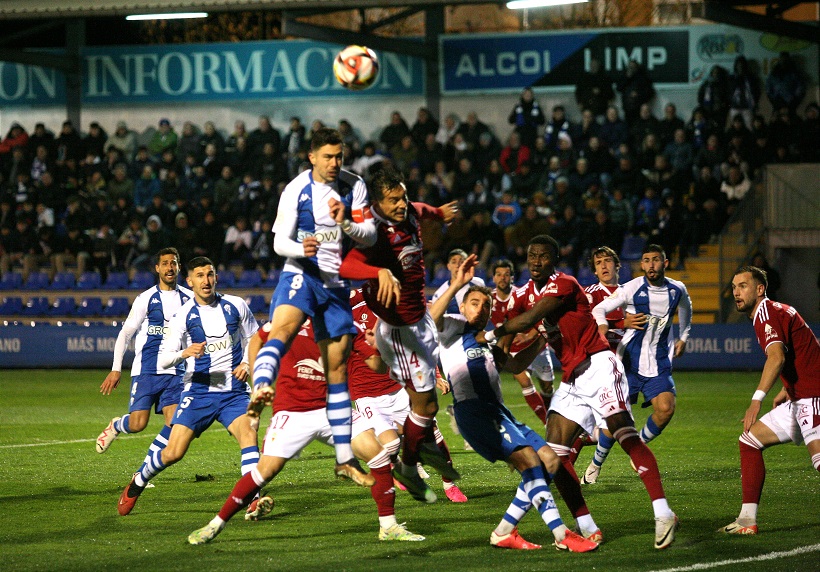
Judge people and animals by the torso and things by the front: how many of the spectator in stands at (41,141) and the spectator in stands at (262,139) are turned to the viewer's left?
0

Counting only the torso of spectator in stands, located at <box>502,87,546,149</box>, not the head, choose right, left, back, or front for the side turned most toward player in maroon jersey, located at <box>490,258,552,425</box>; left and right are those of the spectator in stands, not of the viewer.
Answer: front

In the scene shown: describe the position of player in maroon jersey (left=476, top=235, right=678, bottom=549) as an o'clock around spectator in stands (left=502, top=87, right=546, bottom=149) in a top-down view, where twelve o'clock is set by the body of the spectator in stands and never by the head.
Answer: The player in maroon jersey is roughly at 12 o'clock from the spectator in stands.

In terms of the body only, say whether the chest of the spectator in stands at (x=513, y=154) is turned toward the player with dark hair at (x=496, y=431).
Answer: yes

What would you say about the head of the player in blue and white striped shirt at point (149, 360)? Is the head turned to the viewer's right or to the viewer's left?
to the viewer's right

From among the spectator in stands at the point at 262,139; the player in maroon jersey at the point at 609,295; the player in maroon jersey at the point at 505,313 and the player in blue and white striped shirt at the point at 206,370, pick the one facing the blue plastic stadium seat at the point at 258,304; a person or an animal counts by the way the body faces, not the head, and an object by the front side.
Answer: the spectator in stands

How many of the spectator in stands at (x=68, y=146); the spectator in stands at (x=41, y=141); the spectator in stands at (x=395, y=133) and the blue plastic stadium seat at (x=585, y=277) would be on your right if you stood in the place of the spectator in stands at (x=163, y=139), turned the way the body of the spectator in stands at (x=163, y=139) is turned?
2

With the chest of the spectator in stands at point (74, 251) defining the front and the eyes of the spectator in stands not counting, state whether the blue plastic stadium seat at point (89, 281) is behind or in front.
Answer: in front

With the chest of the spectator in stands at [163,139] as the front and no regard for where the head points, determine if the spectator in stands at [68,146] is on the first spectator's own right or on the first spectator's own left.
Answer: on the first spectator's own right

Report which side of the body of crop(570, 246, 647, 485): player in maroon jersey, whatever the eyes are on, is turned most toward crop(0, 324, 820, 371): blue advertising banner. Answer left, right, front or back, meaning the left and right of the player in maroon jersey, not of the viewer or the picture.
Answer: back

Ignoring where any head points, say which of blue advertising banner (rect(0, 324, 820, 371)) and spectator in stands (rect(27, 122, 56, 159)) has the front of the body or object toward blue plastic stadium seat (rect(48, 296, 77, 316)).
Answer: the spectator in stands

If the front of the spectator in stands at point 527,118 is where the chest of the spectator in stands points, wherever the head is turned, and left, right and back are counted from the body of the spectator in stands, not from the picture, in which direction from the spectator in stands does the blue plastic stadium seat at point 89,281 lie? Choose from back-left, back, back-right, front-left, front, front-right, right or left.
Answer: right

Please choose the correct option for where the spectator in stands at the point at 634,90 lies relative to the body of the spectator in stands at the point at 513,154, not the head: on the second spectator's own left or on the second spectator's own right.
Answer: on the second spectator's own left

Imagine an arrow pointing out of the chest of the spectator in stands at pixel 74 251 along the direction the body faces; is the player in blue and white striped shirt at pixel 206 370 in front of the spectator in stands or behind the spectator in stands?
in front
